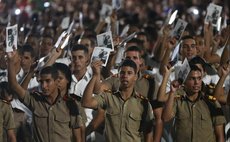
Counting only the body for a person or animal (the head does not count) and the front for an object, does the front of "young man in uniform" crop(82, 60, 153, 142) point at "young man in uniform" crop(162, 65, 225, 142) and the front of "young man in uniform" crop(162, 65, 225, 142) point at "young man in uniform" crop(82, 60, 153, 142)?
no

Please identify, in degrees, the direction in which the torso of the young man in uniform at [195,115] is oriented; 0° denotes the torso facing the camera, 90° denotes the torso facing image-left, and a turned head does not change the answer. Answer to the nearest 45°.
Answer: approximately 0°

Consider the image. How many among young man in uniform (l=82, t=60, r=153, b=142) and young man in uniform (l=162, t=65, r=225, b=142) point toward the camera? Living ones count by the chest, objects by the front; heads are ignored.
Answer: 2

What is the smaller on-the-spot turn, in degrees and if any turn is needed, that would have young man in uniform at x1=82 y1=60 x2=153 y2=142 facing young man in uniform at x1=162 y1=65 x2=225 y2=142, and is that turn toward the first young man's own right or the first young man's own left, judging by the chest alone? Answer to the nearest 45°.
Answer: approximately 90° to the first young man's own left

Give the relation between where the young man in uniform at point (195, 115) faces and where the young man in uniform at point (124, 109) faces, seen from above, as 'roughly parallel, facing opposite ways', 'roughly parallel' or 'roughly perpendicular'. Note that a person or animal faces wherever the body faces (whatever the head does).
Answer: roughly parallel

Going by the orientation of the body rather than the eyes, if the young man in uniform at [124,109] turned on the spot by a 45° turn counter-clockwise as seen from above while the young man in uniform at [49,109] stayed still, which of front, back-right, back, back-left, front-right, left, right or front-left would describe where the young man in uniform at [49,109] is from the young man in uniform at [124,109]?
back-right

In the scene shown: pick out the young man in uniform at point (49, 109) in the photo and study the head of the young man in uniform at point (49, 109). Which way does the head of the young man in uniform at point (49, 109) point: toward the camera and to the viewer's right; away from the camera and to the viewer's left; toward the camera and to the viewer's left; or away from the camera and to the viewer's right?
toward the camera and to the viewer's left

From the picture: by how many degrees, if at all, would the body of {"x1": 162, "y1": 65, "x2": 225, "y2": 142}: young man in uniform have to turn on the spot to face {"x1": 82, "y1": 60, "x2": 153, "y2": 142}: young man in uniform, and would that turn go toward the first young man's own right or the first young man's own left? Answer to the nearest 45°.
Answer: approximately 90° to the first young man's own right

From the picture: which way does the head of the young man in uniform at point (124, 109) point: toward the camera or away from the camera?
toward the camera

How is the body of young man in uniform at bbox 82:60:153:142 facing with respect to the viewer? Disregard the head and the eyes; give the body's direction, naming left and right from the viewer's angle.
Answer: facing the viewer

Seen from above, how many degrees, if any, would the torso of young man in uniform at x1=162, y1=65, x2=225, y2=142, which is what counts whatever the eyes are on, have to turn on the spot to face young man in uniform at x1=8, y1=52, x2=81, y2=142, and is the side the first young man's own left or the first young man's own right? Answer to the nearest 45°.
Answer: approximately 90° to the first young man's own right
